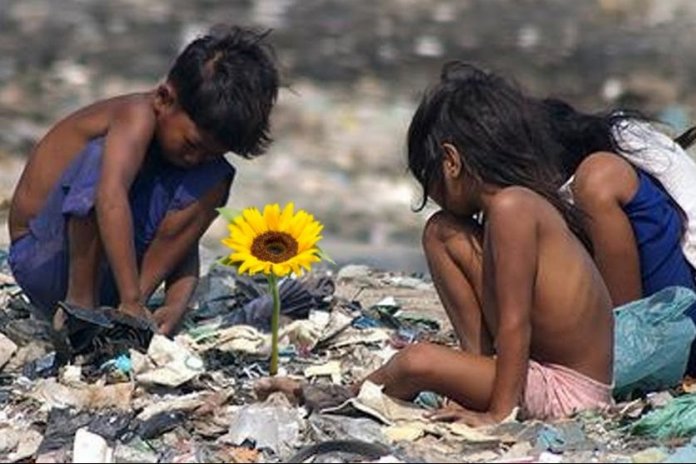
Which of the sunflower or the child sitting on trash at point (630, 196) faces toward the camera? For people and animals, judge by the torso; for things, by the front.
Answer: the sunflower

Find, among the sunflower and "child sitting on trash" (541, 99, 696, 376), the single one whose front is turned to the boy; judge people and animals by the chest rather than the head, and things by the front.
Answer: the child sitting on trash

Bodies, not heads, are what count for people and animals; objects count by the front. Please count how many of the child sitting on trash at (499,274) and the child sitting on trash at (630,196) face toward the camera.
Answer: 0

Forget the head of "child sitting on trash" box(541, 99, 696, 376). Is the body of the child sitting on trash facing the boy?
yes

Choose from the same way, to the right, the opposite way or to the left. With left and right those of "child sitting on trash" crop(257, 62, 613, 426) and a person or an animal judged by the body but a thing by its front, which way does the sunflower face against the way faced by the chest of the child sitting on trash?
to the left

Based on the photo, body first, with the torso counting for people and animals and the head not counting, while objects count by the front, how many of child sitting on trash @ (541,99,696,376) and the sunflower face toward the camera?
1

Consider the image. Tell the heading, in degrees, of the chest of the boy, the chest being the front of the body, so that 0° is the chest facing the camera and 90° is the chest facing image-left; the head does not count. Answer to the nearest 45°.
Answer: approximately 315°

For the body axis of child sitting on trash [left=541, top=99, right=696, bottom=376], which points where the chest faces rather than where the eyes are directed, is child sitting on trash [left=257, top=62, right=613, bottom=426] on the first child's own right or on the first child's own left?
on the first child's own left

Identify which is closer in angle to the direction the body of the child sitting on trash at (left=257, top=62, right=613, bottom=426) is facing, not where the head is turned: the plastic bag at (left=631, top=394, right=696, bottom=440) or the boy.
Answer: the boy

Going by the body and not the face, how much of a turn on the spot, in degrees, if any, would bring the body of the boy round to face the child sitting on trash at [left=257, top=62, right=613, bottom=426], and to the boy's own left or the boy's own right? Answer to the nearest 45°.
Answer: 0° — they already face them

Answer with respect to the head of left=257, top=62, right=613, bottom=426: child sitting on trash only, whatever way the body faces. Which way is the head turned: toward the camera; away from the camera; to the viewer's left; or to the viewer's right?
to the viewer's left

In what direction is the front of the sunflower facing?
toward the camera

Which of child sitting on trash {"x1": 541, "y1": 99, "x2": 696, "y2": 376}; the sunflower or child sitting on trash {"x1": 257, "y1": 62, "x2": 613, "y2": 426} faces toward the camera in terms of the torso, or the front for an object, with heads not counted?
the sunflower

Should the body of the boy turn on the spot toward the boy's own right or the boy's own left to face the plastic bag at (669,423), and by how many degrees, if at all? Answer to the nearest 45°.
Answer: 0° — they already face it

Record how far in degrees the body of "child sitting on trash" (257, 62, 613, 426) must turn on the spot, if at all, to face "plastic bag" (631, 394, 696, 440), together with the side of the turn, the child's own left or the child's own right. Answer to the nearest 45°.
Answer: approximately 180°

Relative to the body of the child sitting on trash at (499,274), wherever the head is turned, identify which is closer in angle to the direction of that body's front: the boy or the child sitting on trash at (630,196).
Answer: the boy

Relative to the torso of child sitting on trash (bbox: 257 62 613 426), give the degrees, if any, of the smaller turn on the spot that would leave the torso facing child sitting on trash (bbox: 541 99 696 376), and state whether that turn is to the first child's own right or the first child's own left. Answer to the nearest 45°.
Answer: approximately 135° to the first child's own right

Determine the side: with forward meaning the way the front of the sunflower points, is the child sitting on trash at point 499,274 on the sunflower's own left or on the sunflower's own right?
on the sunflower's own left

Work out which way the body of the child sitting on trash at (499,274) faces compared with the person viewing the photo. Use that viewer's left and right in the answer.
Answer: facing to the left of the viewer
